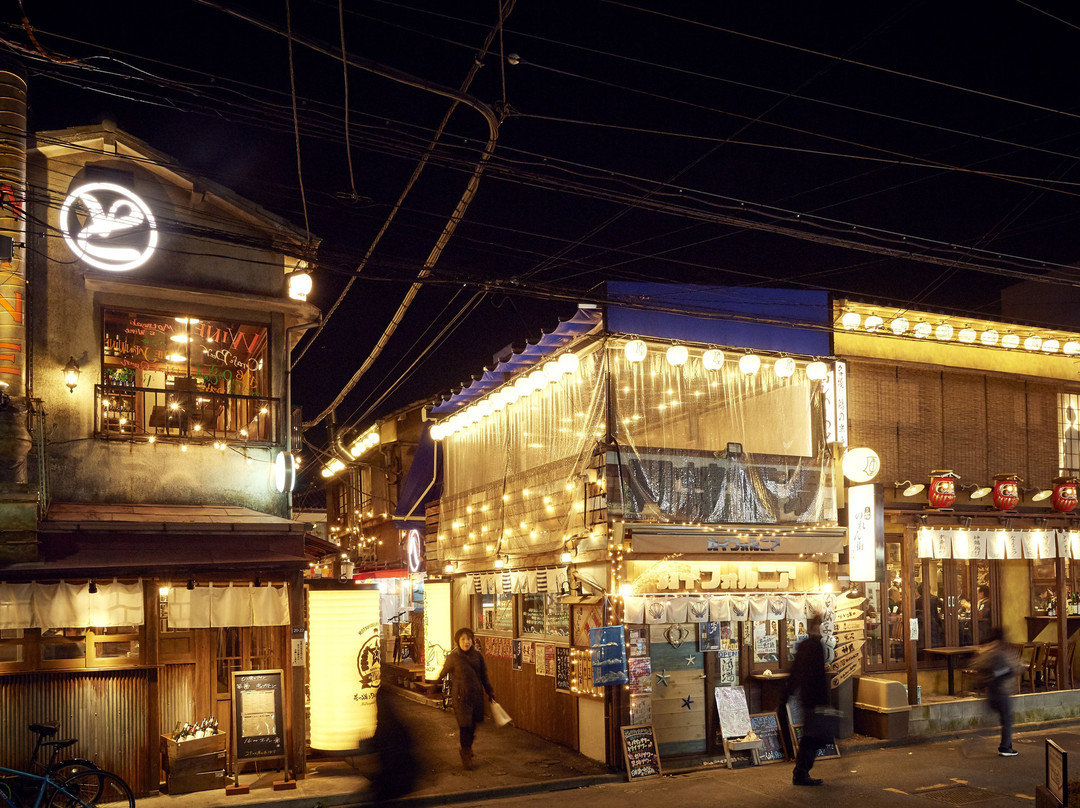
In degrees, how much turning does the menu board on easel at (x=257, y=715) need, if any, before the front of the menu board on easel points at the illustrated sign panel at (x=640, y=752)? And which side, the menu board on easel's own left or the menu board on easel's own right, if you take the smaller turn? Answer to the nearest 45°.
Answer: approximately 90° to the menu board on easel's own left

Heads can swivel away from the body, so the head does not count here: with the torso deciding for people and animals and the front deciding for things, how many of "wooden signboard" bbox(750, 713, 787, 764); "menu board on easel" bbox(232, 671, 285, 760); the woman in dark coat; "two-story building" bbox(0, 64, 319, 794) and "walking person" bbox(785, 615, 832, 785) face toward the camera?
4

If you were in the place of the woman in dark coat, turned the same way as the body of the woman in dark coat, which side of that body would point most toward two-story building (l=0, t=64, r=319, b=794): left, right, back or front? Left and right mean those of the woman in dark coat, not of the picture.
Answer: right
